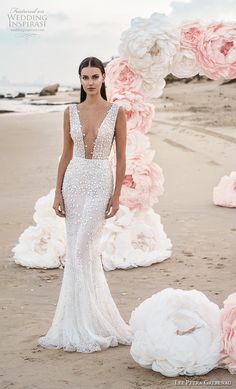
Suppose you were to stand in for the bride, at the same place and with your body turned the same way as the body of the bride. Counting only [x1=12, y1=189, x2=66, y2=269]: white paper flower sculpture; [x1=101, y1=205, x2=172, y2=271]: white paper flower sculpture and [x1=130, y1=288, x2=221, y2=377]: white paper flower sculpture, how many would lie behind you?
2

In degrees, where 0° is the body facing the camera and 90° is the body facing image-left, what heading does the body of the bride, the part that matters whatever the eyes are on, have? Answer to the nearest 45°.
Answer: approximately 0°

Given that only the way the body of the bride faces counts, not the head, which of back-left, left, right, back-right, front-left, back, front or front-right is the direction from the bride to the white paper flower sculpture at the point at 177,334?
front-left

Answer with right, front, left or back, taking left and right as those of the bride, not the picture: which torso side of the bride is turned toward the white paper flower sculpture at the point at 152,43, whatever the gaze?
back

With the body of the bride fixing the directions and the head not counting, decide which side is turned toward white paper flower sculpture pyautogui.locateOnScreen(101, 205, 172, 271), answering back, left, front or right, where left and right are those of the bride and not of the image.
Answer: back

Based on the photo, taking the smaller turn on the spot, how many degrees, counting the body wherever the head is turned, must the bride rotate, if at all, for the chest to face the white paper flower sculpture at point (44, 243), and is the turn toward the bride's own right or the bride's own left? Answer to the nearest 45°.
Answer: approximately 180°

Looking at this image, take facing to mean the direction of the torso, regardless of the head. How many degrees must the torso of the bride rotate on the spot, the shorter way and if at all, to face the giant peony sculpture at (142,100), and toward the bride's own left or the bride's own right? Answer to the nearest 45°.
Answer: approximately 180°
